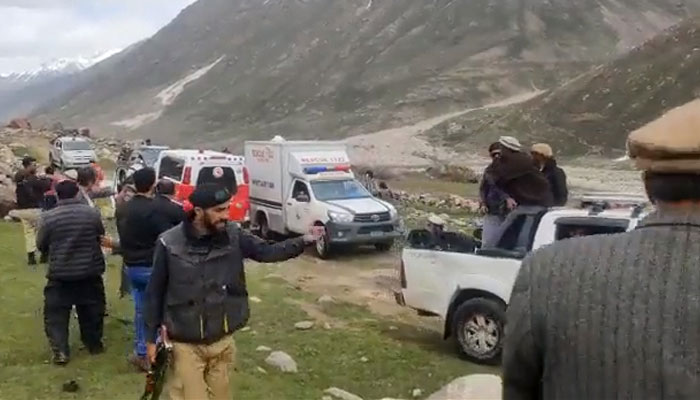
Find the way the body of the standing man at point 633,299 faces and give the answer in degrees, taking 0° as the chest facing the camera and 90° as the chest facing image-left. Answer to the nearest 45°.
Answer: approximately 180°

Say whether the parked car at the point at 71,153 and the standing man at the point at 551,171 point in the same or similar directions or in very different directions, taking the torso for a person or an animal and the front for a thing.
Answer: very different directions

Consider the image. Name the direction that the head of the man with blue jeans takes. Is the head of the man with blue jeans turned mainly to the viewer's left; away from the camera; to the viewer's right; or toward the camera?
away from the camera

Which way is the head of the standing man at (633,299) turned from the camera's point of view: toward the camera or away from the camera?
away from the camera

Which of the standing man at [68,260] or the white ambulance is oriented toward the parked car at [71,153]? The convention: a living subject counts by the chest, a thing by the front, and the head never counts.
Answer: the standing man

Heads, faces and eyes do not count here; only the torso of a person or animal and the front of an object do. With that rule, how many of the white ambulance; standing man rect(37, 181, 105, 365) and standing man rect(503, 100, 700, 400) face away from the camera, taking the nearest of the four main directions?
2

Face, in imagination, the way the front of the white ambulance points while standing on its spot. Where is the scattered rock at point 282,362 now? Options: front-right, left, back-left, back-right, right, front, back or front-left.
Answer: front-right

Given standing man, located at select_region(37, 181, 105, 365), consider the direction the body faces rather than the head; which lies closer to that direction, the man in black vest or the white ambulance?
the white ambulance

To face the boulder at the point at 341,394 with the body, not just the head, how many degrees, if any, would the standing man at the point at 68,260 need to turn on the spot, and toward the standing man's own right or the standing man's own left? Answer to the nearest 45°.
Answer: approximately 135° to the standing man's own right

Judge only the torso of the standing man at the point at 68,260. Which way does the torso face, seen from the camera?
away from the camera

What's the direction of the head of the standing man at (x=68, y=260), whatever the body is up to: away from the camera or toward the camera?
away from the camera
